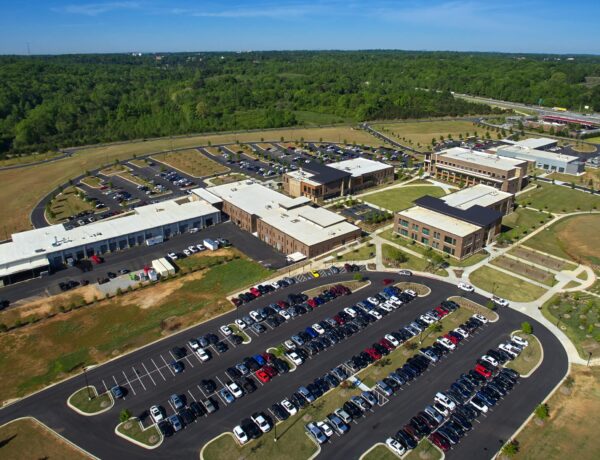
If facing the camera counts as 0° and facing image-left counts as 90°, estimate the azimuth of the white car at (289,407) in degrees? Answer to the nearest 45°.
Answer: approximately 315°

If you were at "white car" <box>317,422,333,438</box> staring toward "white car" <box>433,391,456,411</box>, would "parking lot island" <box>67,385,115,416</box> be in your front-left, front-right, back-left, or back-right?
back-left

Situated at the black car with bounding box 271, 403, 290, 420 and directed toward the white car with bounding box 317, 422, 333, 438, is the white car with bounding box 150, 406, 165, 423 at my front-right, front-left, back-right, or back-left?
back-right

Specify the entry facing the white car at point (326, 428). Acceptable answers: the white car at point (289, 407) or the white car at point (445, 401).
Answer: the white car at point (289, 407)

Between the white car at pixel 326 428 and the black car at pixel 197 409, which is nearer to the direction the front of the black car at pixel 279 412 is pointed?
the white car
